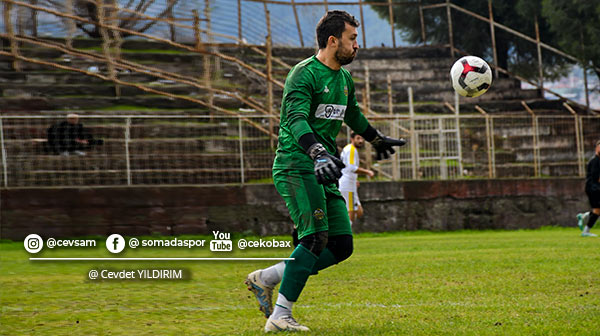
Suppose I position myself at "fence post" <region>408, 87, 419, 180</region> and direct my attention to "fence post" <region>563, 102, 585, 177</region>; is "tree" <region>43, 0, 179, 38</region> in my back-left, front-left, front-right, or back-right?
back-left

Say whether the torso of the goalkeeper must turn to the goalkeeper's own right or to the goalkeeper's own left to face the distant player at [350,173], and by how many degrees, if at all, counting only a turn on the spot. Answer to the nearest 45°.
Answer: approximately 135° to the goalkeeper's own left

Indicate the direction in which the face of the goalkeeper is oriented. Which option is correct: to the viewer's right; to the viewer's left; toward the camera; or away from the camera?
to the viewer's right

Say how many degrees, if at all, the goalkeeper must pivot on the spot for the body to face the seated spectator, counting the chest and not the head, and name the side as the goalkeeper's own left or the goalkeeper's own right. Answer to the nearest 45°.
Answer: approximately 180°

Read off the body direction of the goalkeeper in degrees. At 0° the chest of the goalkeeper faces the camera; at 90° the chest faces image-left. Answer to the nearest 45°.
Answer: approximately 315°

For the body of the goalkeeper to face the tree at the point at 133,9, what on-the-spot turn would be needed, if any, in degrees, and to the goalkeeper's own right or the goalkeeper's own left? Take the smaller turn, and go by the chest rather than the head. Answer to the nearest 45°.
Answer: approximately 135° to the goalkeeper's own left

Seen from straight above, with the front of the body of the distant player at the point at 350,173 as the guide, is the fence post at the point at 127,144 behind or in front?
behind

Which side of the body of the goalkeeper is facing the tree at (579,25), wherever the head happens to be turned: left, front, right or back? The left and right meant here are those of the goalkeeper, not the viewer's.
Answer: left

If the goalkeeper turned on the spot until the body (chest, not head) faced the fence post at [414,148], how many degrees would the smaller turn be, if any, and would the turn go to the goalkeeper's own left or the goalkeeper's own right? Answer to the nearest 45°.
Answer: approximately 135° to the goalkeeper's own left

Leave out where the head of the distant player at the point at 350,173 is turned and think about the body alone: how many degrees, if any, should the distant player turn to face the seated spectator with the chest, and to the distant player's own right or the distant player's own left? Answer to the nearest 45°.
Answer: approximately 180°

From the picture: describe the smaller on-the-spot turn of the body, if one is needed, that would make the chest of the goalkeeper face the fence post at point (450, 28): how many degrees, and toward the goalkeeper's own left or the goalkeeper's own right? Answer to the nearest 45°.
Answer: approximately 135° to the goalkeeper's own left
